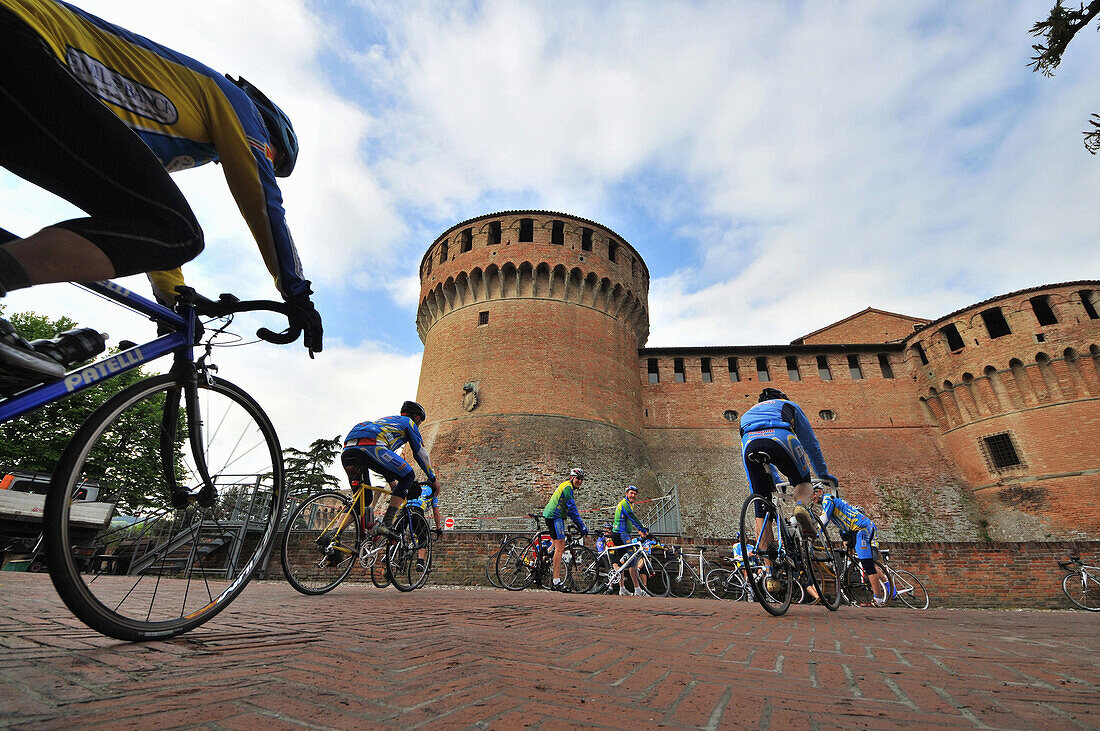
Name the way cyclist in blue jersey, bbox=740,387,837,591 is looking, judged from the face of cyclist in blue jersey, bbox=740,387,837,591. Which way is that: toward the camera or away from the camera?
away from the camera

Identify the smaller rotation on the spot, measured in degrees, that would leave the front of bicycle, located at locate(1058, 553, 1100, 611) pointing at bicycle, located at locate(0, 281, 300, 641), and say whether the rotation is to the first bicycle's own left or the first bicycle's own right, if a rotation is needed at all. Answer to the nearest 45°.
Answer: approximately 90° to the first bicycle's own left

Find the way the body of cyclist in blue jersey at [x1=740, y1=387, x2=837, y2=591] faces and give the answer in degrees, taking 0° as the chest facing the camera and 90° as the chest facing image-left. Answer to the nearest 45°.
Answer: approximately 225°

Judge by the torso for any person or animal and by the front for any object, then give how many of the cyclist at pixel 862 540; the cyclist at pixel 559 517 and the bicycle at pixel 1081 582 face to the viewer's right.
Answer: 1

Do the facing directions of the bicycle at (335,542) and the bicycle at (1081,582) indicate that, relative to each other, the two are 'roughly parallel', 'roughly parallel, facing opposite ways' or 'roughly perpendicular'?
roughly perpendicular

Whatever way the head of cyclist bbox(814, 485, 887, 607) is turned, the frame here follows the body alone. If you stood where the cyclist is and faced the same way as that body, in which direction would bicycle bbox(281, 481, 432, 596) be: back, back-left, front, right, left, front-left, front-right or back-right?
front-left

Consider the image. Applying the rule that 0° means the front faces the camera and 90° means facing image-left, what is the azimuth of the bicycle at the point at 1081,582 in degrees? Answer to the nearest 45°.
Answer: approximately 90°

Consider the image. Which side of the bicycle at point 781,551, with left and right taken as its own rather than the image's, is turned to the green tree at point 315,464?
left

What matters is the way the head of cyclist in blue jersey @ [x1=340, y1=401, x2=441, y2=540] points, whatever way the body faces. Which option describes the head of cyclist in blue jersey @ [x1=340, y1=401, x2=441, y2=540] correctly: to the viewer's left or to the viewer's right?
to the viewer's right

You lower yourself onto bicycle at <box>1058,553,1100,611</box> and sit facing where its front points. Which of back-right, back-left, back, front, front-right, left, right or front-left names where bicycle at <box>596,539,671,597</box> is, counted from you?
front-left

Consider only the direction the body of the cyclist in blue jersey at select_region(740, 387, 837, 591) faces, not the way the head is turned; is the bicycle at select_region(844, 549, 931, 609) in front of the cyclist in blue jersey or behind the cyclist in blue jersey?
in front

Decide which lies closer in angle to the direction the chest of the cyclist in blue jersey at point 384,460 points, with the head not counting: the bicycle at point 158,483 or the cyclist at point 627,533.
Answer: the cyclist
